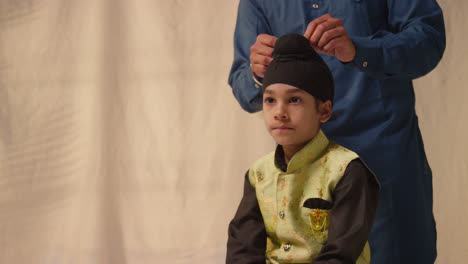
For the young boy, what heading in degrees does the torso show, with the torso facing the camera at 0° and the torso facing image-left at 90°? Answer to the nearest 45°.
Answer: approximately 45°

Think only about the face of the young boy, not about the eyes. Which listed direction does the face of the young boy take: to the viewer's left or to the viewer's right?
to the viewer's left
